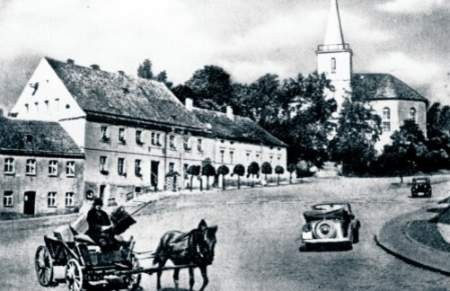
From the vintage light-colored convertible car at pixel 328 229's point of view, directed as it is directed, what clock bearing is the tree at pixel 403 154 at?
The tree is roughly at 1 o'clock from the vintage light-colored convertible car.

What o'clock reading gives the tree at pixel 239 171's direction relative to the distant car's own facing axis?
The tree is roughly at 4 o'clock from the distant car.

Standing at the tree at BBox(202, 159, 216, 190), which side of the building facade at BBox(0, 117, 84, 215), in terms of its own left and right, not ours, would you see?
left

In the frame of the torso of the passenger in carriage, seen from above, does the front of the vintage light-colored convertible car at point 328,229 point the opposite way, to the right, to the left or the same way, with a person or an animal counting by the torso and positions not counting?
to the left

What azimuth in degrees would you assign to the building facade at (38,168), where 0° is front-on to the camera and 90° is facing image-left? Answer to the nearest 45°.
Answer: approximately 0°

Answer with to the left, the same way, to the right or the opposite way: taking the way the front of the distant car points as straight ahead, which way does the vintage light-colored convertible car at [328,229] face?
the opposite way

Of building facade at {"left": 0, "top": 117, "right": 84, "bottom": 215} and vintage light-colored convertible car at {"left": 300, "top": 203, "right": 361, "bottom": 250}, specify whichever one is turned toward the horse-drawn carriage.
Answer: the building facade

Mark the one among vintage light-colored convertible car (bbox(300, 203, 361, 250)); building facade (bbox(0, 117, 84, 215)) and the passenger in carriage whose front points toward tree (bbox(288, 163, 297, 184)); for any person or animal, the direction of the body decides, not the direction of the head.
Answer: the vintage light-colored convertible car

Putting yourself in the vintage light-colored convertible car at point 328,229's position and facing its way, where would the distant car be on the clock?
The distant car is roughly at 1 o'clock from the vintage light-colored convertible car.

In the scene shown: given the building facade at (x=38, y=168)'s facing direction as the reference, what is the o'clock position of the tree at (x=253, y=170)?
The tree is roughly at 8 o'clock from the building facade.

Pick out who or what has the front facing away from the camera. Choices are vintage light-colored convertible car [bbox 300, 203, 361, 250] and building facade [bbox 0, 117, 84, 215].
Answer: the vintage light-colored convertible car

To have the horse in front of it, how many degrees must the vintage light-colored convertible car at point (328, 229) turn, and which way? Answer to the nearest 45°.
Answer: approximately 135° to its left

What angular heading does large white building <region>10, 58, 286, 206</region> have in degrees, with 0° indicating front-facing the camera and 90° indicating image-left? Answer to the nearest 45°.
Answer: approximately 315°

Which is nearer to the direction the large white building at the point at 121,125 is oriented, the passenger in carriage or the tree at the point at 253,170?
the passenger in carriage

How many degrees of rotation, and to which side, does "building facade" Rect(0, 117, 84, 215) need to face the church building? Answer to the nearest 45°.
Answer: approximately 90° to its left

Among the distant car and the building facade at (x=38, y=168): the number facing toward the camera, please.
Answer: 2

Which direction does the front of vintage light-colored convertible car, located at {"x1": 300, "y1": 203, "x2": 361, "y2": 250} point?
away from the camera
